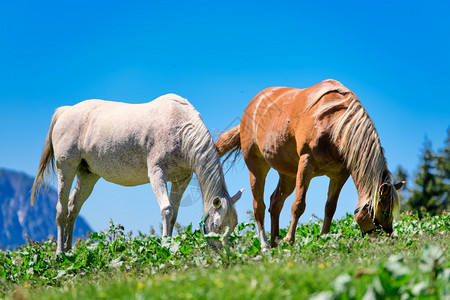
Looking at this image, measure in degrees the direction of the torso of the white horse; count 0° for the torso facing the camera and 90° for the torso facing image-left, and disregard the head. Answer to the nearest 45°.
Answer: approximately 270°

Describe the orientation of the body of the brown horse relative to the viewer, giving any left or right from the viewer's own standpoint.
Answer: facing the viewer and to the right of the viewer

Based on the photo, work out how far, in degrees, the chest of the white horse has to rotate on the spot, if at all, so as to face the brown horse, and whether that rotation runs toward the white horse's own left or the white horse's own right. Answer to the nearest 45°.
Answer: approximately 45° to the white horse's own right

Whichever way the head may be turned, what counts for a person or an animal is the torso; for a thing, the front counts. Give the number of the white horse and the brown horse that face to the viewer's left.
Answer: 0

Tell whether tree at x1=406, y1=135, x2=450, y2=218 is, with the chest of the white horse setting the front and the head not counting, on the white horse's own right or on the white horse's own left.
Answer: on the white horse's own left
